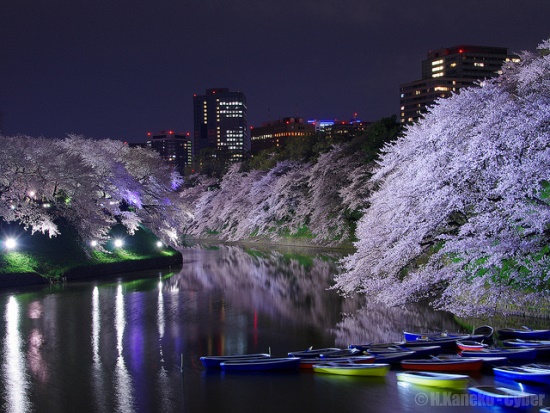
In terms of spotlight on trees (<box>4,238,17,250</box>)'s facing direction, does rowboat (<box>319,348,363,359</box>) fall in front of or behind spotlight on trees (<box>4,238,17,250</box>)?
in front
